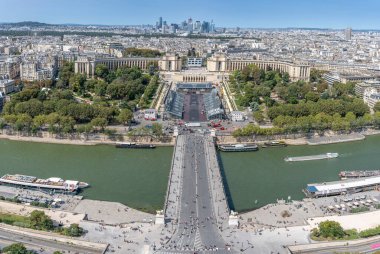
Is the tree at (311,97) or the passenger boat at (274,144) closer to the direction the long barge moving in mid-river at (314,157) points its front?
the passenger boat

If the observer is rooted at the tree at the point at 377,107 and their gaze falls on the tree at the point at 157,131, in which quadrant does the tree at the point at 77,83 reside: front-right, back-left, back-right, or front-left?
front-right

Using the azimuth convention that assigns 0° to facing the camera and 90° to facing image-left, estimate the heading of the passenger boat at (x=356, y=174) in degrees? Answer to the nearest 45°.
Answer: approximately 90°

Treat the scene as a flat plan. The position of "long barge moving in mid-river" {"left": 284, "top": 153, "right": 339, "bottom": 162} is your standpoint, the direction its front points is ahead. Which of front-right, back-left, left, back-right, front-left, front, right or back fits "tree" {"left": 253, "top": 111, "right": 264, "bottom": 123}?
front-right

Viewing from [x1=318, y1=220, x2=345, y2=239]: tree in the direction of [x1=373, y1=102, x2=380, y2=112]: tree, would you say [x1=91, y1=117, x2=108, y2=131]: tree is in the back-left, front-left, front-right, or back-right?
front-left

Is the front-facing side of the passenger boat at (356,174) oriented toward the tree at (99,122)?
no

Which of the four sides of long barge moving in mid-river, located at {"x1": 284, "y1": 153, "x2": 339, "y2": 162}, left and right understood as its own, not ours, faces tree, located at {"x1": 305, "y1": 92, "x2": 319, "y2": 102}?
right

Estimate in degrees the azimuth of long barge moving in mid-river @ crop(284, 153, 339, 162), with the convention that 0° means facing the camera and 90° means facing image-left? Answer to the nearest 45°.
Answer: approximately 90°

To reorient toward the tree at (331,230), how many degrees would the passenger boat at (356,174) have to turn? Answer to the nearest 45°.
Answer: approximately 90° to its left
